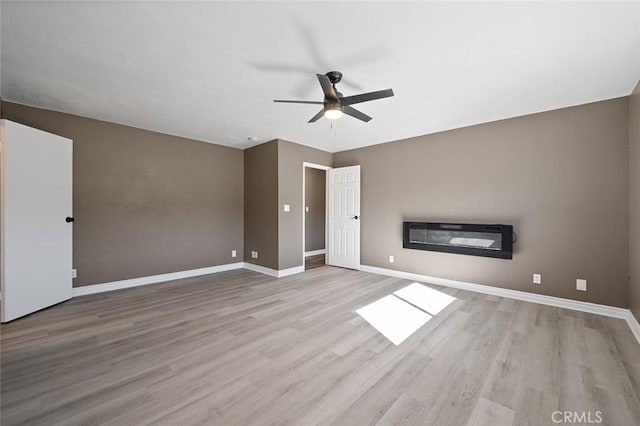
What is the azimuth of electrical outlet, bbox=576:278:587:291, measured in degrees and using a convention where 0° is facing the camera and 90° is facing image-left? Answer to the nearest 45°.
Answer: approximately 0°

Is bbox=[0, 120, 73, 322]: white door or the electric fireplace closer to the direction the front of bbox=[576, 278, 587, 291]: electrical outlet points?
the white door

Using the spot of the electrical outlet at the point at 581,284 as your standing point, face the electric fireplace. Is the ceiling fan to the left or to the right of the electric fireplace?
left

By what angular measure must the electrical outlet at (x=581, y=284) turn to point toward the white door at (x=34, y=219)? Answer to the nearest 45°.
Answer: approximately 45° to its right

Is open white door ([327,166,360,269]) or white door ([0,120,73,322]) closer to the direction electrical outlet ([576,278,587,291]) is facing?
the white door

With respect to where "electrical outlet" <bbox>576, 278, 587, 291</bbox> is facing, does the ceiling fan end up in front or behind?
in front

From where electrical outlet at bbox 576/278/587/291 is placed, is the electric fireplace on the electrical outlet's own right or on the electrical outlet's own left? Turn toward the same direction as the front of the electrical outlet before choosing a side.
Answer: on the electrical outlet's own right

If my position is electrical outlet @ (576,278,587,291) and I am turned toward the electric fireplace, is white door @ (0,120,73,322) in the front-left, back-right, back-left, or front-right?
front-left

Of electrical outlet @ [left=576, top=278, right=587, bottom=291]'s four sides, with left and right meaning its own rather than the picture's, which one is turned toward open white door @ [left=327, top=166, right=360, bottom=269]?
right
